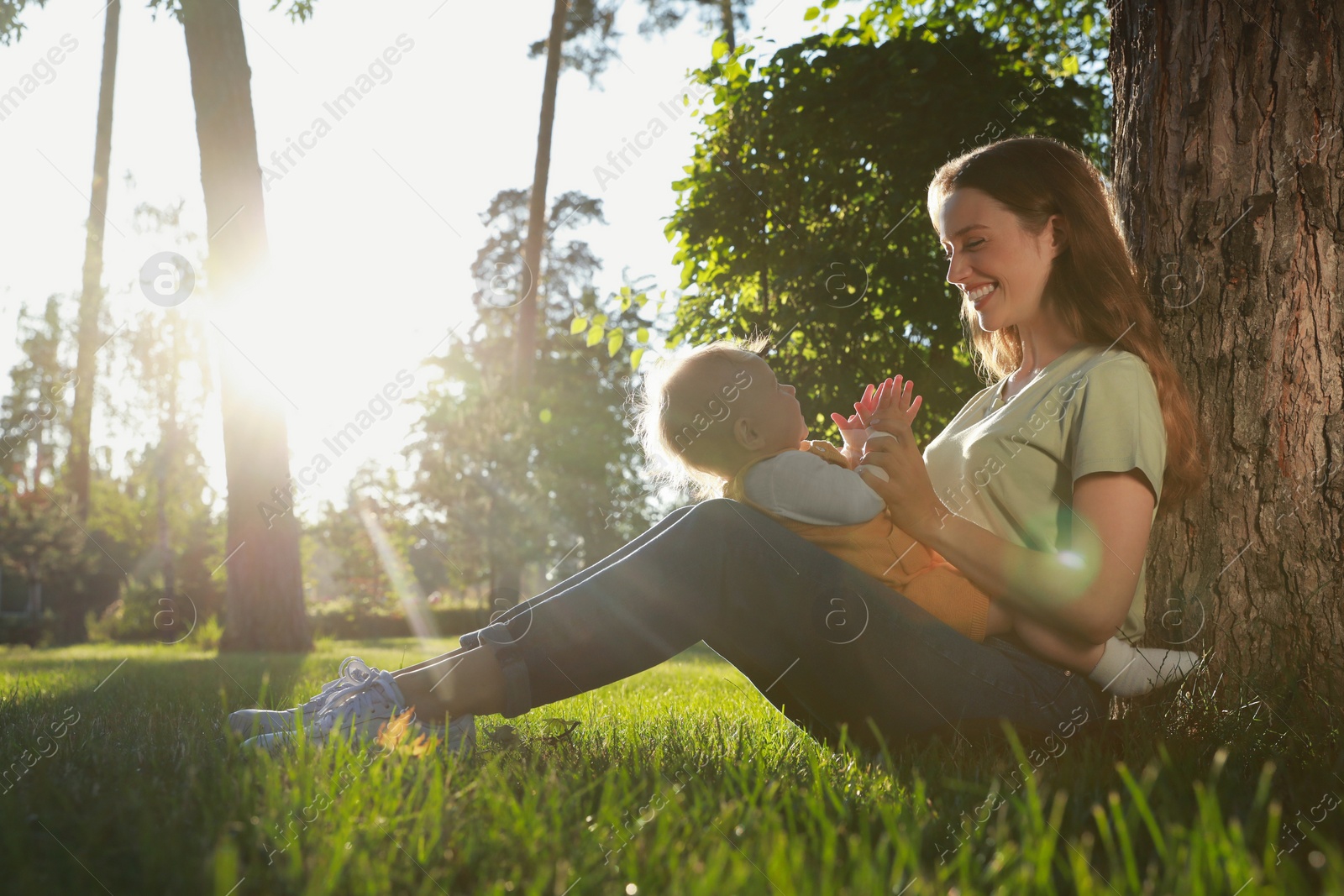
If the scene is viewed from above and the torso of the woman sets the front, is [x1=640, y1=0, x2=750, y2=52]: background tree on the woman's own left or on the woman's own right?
on the woman's own right

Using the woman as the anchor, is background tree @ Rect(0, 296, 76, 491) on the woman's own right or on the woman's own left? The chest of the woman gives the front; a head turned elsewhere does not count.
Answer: on the woman's own right

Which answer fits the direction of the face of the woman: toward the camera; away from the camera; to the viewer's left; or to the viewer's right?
to the viewer's left

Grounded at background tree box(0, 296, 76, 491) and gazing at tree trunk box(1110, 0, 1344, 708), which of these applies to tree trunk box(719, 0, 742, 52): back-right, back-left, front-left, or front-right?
front-left

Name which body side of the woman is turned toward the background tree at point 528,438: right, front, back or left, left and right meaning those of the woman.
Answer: right

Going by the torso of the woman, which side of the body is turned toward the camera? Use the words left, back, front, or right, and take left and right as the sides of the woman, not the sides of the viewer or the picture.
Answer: left

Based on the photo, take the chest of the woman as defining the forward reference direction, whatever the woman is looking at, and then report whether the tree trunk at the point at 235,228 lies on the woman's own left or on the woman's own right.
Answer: on the woman's own right

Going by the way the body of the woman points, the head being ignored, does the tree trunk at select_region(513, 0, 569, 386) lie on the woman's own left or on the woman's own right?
on the woman's own right

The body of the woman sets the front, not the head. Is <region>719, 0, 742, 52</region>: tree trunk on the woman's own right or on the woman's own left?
on the woman's own right
